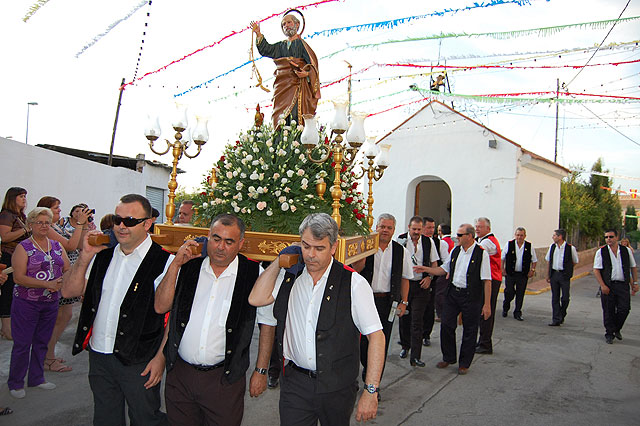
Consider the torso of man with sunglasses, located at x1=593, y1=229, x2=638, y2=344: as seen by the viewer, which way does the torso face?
toward the camera

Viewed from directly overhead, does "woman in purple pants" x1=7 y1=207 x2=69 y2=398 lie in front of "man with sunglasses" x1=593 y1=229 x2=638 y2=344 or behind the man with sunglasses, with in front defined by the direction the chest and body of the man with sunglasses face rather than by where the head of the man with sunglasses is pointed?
in front

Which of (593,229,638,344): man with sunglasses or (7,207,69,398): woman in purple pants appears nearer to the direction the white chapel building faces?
the woman in purple pants

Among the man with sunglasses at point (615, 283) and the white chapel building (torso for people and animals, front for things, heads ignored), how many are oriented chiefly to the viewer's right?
0

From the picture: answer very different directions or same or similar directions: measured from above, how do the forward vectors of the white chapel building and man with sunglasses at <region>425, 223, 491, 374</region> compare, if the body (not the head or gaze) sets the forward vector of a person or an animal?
same or similar directions

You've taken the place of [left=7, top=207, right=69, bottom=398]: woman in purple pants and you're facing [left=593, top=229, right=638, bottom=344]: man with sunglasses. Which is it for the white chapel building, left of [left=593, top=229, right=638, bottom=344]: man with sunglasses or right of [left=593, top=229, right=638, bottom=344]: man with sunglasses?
left

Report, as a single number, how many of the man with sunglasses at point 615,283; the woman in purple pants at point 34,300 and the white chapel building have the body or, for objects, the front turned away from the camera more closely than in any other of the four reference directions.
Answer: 0

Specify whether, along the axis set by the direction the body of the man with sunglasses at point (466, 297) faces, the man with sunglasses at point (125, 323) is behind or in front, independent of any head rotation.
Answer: in front

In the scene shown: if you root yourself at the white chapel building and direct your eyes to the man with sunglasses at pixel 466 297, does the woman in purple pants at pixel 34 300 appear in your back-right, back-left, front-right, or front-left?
front-right

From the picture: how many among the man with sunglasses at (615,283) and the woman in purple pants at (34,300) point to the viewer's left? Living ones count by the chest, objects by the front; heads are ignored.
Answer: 0

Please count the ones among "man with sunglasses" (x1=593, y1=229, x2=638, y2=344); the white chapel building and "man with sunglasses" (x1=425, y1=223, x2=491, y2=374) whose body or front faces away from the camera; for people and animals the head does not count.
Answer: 0

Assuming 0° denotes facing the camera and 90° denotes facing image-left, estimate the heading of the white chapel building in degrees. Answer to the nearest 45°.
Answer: approximately 45°
